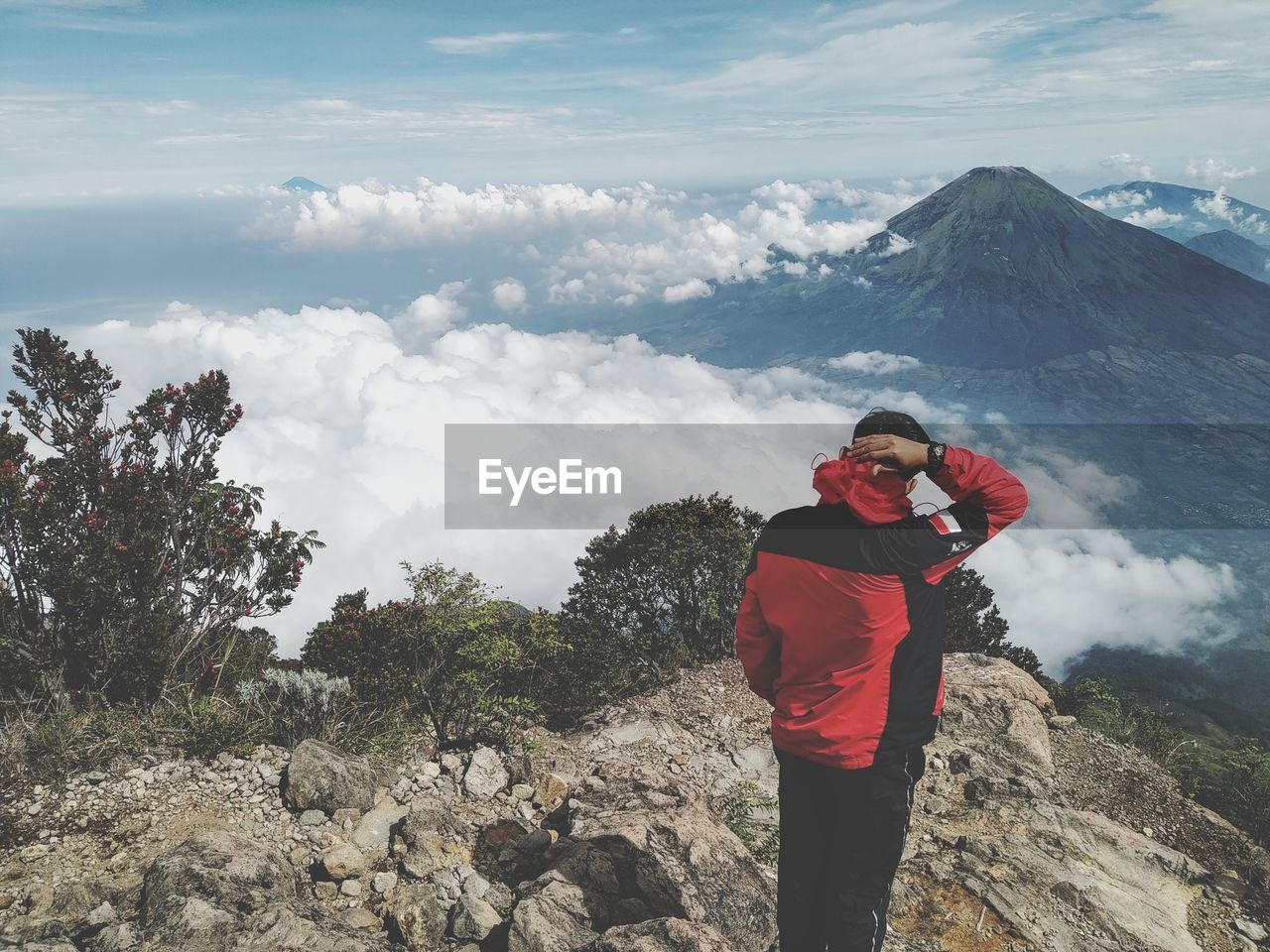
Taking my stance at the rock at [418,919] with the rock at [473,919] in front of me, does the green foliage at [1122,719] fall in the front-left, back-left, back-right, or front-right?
front-left

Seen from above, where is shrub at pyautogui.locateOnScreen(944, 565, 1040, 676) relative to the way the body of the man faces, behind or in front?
in front

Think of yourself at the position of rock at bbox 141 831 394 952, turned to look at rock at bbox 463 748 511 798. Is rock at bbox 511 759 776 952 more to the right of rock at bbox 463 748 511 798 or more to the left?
right

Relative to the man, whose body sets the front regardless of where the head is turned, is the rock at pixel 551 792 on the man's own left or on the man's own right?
on the man's own left

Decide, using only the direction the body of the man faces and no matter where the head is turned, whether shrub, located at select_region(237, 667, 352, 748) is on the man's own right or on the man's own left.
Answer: on the man's own left

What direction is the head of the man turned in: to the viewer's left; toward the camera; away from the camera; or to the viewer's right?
away from the camera

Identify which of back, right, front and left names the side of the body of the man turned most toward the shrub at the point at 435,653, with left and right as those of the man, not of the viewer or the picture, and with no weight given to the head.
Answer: left

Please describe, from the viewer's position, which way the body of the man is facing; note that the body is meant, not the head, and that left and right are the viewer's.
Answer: facing away from the viewer and to the right of the viewer
